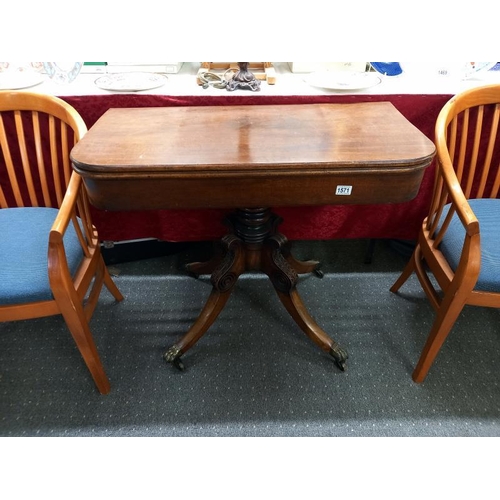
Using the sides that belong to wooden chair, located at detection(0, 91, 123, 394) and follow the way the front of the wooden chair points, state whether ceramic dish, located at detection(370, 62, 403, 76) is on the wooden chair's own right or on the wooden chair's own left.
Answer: on the wooden chair's own left

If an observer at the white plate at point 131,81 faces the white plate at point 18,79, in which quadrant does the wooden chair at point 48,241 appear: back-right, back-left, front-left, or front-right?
front-left

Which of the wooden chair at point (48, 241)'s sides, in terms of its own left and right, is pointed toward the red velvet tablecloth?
left

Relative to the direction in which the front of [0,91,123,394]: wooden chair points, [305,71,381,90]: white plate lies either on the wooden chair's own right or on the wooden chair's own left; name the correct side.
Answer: on the wooden chair's own left

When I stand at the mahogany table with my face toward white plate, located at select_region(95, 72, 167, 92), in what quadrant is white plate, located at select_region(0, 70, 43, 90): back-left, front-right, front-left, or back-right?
front-left

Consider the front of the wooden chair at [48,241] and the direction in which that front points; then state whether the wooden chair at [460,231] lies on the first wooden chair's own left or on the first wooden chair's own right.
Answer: on the first wooden chair's own left
